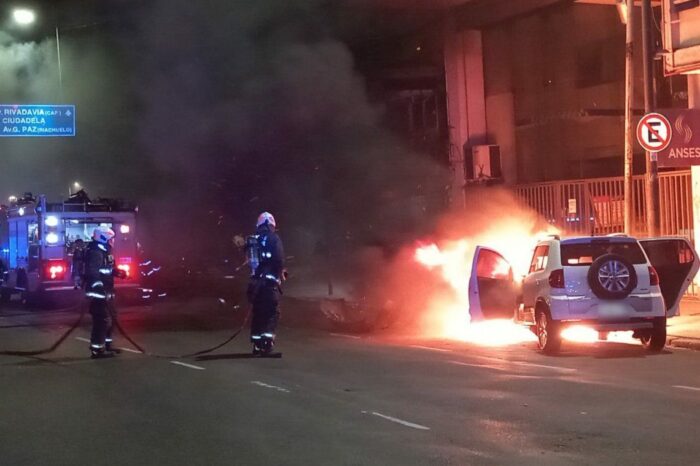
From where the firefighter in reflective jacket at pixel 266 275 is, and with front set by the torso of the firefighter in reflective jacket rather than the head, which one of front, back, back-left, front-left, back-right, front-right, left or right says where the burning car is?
front-right

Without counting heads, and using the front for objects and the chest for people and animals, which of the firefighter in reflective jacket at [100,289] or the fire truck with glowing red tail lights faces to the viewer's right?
the firefighter in reflective jacket

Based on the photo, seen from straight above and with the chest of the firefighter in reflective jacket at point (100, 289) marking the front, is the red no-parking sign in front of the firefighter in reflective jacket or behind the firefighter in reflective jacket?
in front

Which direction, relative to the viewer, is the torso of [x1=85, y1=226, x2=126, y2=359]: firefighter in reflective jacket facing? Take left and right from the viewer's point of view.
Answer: facing to the right of the viewer

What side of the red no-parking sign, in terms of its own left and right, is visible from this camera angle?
front

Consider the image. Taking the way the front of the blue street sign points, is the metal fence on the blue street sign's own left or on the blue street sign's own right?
on the blue street sign's own left

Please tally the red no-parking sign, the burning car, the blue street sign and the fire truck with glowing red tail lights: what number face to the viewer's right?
0

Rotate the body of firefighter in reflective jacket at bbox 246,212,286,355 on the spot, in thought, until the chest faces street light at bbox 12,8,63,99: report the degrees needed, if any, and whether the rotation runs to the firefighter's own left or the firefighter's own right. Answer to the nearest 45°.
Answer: approximately 90° to the firefighter's own left

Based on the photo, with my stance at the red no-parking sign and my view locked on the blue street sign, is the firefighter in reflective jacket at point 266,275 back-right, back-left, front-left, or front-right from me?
front-left

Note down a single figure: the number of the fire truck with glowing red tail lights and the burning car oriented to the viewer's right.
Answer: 0

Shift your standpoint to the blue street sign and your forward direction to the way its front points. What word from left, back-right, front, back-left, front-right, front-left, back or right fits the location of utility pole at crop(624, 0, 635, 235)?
front-left

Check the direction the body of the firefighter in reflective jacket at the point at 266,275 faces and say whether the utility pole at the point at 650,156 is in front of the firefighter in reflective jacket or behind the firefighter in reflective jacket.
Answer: in front

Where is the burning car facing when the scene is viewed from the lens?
facing away from the viewer and to the left of the viewer

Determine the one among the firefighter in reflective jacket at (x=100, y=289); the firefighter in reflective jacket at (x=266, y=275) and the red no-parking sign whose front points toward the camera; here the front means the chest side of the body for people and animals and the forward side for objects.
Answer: the red no-parking sign

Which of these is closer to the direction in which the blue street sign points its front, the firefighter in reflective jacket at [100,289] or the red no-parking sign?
the firefighter in reflective jacket
